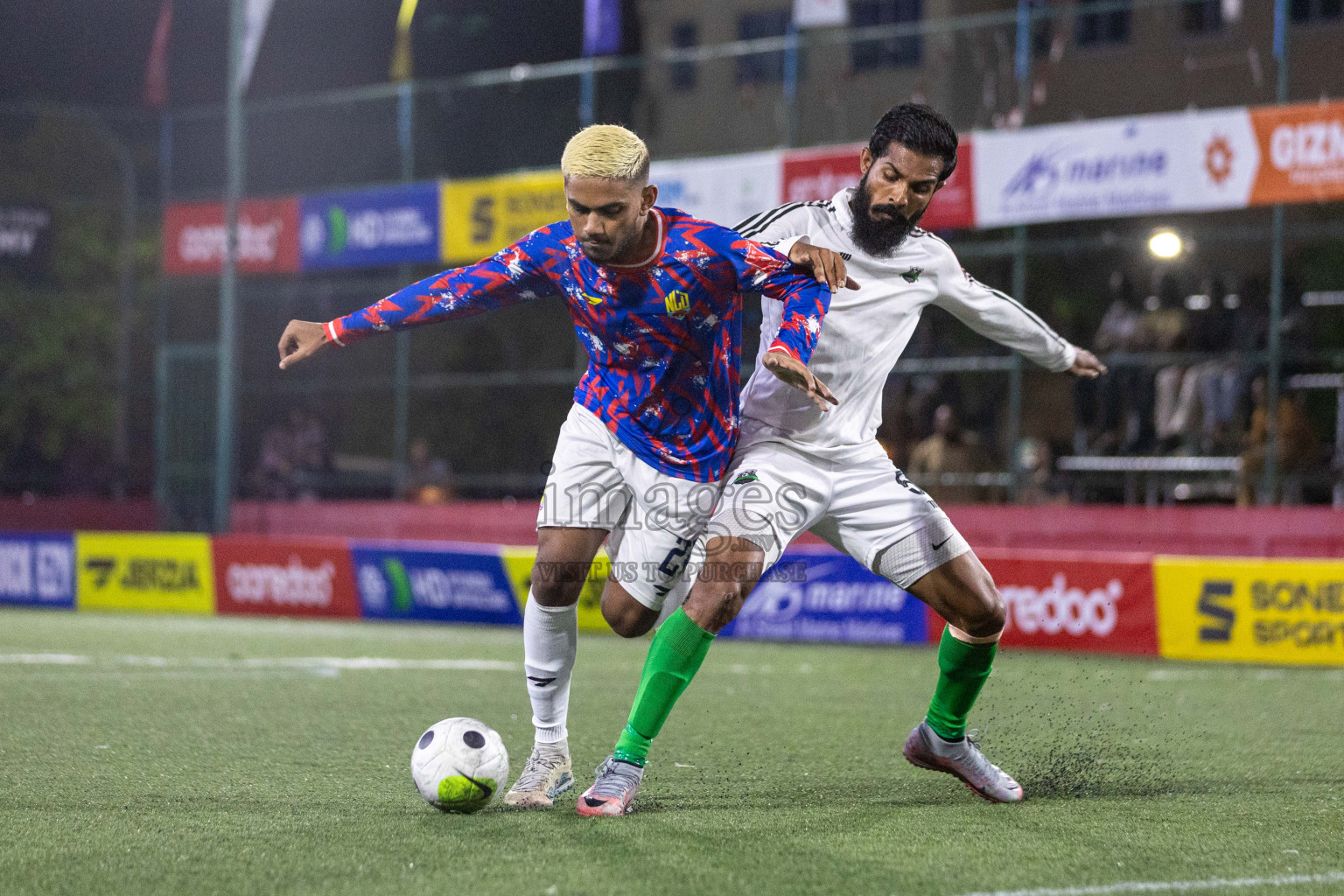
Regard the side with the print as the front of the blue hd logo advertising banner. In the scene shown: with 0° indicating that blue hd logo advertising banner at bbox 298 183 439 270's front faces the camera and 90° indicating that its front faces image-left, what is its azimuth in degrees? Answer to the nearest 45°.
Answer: approximately 0°

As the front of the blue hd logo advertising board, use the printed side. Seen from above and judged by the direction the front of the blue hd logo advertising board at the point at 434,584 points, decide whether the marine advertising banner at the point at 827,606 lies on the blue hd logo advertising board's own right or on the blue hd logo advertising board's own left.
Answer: on the blue hd logo advertising board's own left

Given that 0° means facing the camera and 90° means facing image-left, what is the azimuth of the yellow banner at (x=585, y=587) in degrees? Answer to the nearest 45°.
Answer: approximately 0°
